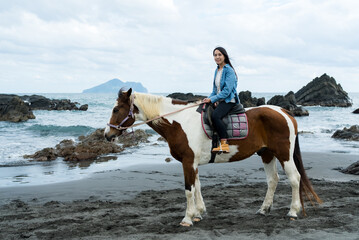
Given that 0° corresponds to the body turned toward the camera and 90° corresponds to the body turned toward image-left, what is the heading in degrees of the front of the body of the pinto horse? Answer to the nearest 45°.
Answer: approximately 90°

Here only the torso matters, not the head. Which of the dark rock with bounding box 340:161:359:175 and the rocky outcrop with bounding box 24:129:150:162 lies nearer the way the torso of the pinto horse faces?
the rocky outcrop

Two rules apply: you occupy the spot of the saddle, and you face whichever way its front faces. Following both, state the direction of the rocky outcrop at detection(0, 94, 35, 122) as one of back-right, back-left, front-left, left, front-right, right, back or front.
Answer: front-right

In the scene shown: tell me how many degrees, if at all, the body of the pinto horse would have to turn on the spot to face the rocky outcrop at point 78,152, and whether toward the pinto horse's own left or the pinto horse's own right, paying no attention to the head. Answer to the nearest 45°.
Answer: approximately 45° to the pinto horse's own right

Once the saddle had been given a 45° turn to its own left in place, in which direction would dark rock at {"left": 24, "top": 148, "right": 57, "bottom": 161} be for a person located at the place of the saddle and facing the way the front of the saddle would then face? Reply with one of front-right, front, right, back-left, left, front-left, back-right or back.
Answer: right

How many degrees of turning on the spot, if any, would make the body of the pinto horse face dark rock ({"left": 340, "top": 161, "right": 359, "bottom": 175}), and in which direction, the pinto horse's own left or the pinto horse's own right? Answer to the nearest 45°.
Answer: approximately 135° to the pinto horse's own right

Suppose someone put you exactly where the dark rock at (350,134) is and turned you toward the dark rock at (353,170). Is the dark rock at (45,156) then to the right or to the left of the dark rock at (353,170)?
right

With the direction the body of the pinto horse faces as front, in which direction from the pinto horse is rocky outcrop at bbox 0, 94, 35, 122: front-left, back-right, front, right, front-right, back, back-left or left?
front-right

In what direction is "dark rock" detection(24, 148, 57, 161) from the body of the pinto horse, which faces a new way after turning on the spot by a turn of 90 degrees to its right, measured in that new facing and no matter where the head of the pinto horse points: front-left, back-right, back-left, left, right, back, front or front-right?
front-left

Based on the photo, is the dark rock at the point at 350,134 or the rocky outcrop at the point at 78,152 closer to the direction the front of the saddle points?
the rocky outcrop

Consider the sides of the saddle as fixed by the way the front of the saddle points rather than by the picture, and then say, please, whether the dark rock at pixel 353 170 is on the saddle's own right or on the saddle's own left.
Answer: on the saddle's own right

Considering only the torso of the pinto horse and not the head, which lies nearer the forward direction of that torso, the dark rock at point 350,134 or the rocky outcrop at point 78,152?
the rocky outcrop

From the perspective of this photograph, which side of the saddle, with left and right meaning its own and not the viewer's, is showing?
left
